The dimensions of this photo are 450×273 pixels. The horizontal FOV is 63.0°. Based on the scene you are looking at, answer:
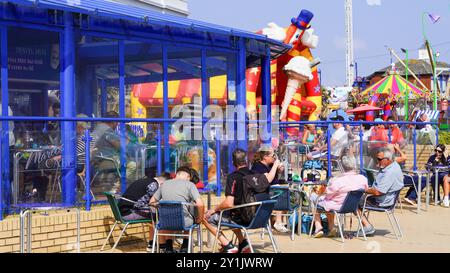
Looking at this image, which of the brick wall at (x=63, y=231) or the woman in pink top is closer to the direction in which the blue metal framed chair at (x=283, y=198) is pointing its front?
the woman in pink top

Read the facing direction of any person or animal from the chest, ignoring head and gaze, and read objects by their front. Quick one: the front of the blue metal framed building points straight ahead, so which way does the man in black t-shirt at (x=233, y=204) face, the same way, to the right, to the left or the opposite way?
the opposite way

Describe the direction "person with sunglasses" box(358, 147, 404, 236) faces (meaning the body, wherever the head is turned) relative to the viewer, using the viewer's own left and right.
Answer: facing to the left of the viewer

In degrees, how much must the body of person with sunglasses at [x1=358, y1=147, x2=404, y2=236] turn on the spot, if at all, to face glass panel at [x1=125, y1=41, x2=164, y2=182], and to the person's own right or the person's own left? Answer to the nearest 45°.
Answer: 0° — they already face it

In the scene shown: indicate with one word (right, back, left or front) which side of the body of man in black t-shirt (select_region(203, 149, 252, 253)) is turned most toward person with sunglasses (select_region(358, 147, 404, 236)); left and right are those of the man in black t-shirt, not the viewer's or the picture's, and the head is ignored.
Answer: right

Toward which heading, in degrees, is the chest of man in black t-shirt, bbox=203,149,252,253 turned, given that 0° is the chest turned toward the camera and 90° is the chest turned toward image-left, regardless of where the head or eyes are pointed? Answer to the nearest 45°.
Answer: approximately 135°

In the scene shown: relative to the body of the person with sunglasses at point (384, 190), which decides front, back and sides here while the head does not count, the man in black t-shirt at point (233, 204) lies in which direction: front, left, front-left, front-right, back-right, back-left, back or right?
front-left

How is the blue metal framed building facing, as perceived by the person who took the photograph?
facing the viewer and to the right of the viewer

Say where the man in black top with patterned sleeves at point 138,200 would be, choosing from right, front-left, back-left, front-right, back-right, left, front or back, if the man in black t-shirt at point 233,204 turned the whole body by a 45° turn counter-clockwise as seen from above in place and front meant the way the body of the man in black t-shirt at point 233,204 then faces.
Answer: front

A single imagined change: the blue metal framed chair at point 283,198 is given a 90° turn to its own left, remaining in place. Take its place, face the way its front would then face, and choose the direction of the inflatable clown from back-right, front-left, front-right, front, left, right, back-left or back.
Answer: front-right

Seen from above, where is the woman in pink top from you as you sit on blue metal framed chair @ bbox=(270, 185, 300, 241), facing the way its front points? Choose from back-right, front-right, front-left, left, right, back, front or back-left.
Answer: front-right
